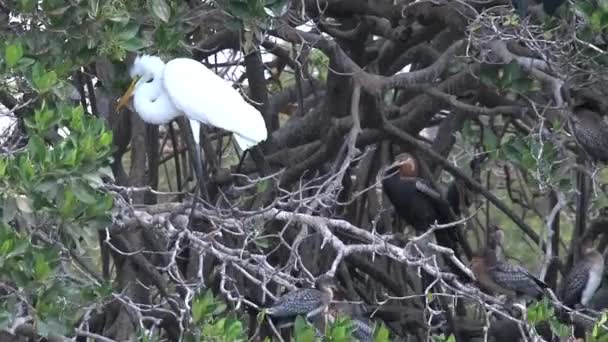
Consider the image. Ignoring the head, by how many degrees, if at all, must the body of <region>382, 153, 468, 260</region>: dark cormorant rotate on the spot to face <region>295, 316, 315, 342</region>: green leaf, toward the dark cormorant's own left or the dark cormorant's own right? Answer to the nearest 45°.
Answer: approximately 45° to the dark cormorant's own left

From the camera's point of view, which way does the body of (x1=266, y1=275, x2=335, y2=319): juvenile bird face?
to the viewer's right

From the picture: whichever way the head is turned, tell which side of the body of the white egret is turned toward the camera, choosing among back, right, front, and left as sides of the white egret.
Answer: left

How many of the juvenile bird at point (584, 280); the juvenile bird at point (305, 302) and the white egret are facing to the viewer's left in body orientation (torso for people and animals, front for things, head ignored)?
1

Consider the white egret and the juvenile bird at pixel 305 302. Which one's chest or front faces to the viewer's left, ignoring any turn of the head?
the white egret

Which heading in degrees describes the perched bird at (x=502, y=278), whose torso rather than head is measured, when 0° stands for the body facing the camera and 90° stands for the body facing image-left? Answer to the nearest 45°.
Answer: approximately 90°

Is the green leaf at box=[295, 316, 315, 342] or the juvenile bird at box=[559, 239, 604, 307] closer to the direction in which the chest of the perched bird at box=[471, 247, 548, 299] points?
the green leaf

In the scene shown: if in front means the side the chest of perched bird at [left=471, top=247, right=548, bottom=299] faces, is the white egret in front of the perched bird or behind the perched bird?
in front

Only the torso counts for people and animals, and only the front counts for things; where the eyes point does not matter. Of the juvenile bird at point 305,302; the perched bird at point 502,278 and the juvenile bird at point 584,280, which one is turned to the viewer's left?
the perched bird

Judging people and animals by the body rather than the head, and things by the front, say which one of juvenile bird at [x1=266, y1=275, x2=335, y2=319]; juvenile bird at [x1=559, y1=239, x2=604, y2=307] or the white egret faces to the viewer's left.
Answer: the white egret
